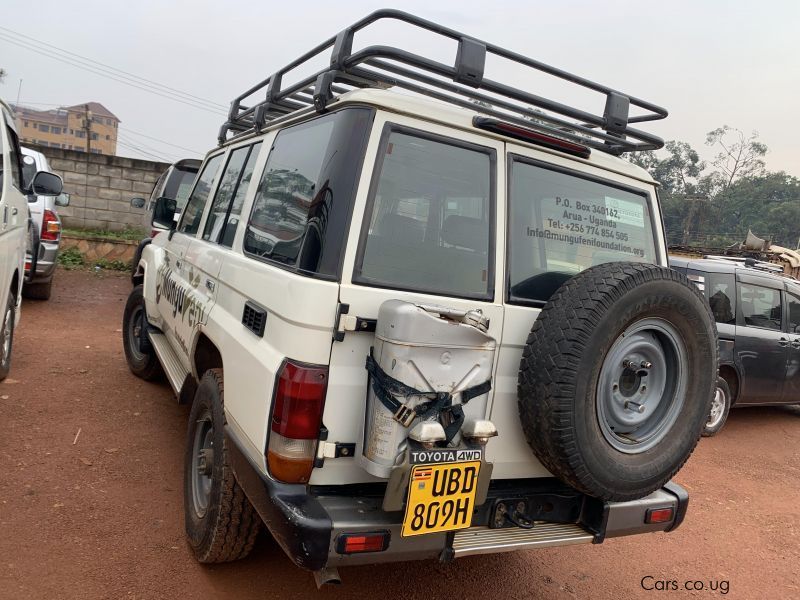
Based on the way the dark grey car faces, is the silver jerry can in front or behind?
behind

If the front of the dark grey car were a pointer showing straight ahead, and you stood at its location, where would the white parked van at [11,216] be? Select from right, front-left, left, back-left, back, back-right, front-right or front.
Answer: back

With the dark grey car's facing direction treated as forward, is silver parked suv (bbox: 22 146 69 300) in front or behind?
behind

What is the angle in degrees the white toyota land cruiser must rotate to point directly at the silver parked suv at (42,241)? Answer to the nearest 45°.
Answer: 0° — it already faces it

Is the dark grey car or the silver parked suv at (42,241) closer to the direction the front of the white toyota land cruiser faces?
the silver parked suv

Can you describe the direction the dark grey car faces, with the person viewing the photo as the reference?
facing away from the viewer and to the right of the viewer

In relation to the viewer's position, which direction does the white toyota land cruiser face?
facing away from the viewer and to the left of the viewer

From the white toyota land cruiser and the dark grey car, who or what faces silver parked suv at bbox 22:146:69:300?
the white toyota land cruiser
